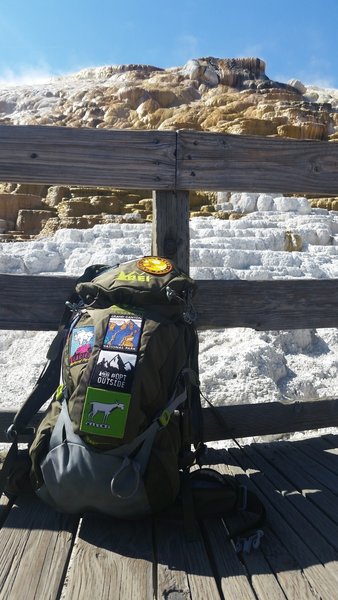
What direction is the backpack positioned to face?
toward the camera
